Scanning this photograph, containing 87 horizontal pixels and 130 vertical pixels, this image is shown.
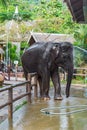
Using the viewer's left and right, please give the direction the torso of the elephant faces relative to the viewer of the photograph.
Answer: facing the viewer and to the right of the viewer
